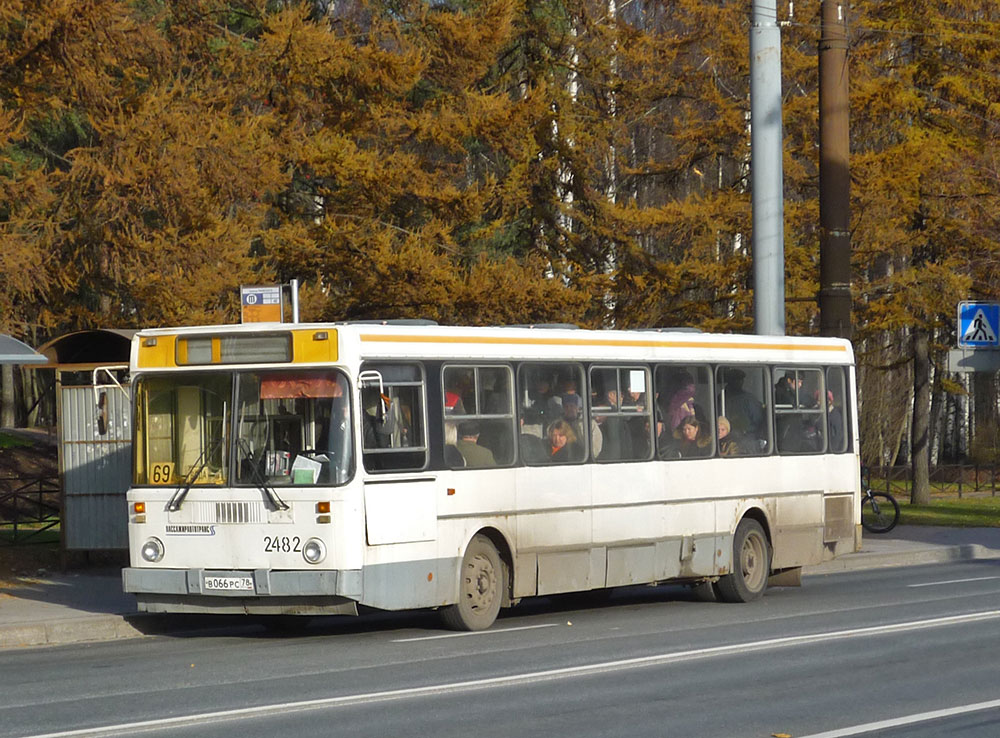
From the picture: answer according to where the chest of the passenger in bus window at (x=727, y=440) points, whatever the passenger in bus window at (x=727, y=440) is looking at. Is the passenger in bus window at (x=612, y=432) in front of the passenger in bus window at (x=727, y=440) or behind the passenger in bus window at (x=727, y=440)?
in front

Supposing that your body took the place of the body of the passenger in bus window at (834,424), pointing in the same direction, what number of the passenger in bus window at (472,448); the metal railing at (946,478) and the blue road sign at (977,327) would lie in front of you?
1

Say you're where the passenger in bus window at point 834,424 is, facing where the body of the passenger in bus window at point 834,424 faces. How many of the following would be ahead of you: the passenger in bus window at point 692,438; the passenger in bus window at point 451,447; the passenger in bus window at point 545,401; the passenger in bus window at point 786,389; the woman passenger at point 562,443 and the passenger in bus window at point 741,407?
6

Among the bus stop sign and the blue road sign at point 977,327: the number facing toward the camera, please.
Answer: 2

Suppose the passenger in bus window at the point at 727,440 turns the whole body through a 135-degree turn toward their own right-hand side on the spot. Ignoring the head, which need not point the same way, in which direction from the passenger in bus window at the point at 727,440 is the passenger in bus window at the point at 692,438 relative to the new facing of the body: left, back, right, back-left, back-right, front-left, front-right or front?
back-left

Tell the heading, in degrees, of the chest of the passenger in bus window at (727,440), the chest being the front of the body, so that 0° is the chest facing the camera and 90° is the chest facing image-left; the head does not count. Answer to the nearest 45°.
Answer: approximately 45°

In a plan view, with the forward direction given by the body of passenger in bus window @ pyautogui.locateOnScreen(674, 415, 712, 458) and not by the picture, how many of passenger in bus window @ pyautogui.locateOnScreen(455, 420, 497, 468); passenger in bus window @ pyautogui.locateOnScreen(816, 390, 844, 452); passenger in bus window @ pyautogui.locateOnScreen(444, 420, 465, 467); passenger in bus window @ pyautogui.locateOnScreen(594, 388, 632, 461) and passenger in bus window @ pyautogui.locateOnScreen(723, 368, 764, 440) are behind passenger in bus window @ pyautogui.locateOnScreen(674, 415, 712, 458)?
2

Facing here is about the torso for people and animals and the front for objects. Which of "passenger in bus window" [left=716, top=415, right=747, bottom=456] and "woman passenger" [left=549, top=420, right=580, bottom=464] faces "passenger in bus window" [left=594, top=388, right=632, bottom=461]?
"passenger in bus window" [left=716, top=415, right=747, bottom=456]
